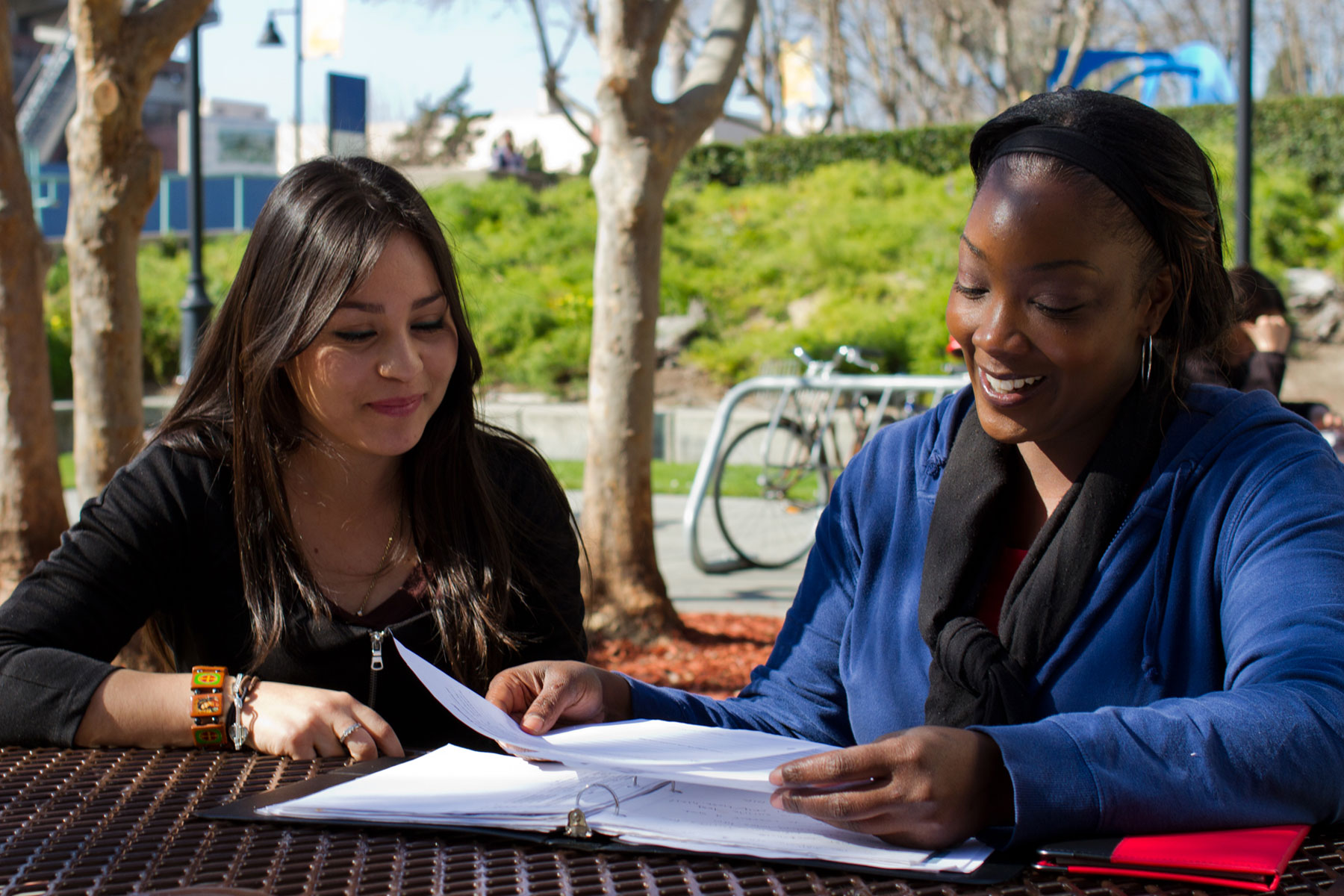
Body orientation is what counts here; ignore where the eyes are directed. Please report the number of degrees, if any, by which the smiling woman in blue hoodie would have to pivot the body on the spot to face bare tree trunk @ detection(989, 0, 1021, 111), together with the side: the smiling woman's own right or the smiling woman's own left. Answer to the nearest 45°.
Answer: approximately 135° to the smiling woman's own right

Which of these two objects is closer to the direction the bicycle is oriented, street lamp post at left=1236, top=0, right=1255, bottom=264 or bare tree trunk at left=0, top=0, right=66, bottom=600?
the bare tree trunk

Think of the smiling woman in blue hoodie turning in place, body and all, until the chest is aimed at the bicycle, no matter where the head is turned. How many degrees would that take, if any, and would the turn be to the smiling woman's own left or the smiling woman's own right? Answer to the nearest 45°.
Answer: approximately 135° to the smiling woman's own right

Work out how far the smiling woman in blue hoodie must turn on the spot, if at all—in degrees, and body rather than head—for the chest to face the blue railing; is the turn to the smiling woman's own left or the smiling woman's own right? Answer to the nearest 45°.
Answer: approximately 90° to the smiling woman's own right

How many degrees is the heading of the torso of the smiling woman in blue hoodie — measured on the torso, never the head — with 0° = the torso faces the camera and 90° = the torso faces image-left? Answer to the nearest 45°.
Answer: approximately 45°

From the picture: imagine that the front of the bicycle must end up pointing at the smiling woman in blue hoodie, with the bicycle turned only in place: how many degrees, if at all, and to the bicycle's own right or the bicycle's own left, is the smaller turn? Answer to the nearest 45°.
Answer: approximately 45° to the bicycle's own left

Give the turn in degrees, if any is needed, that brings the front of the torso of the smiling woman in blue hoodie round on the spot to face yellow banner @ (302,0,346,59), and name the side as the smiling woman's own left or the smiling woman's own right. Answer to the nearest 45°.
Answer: approximately 90° to the smiling woman's own right

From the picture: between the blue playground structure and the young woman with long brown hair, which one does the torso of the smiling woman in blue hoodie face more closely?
the young woman with long brown hair

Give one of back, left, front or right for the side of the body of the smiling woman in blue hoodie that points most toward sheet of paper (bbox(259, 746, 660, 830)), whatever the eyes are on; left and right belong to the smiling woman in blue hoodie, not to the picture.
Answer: front
